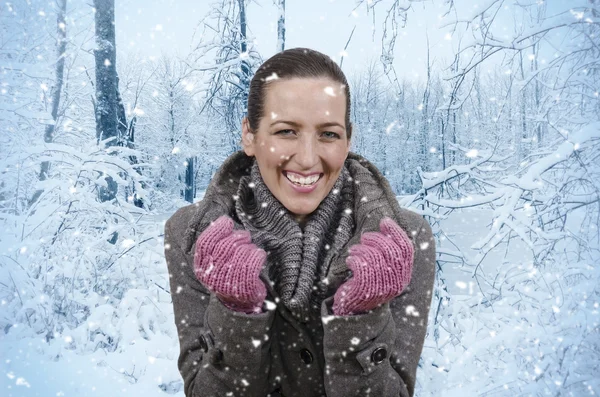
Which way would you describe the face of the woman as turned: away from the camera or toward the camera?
toward the camera

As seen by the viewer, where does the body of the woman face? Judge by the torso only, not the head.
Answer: toward the camera
